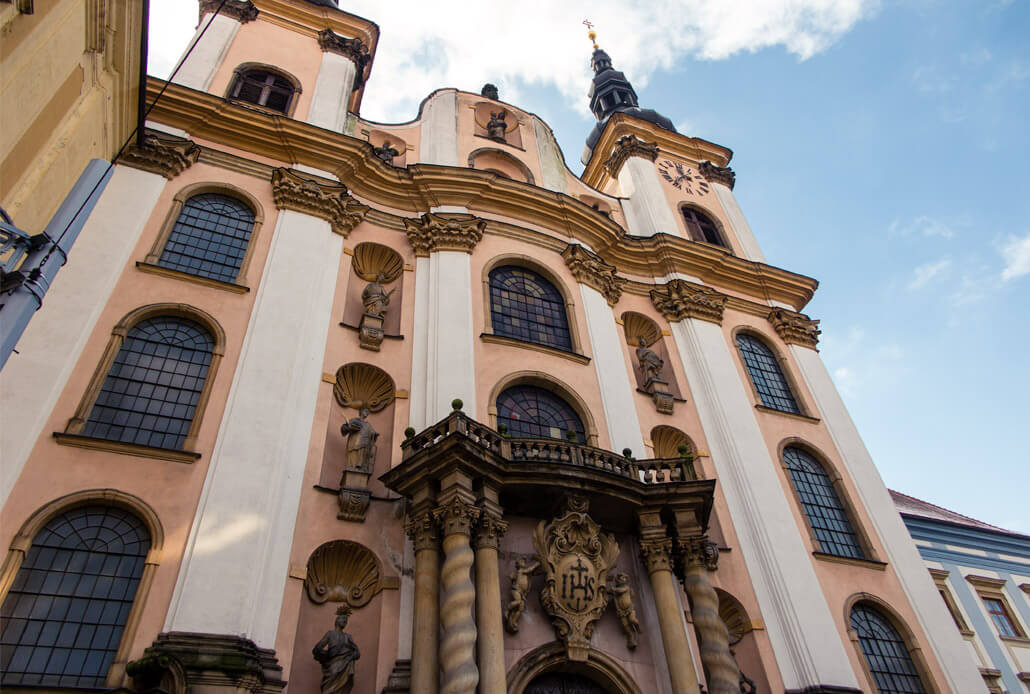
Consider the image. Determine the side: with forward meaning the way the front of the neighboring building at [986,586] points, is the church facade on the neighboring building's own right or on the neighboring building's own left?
on the neighboring building's own right

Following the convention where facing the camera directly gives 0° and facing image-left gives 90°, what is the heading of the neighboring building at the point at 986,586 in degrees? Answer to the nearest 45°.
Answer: approximately 315°

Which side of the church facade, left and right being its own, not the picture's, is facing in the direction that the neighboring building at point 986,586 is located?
left

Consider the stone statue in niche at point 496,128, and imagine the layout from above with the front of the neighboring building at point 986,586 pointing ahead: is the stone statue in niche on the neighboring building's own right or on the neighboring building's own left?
on the neighboring building's own right
